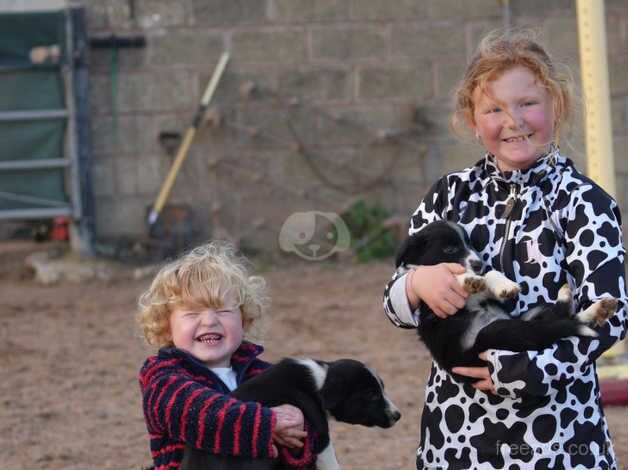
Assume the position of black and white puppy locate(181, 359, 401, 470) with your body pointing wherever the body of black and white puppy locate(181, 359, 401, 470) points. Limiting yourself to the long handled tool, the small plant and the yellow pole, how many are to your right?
0

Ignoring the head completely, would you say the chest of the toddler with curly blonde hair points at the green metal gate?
no

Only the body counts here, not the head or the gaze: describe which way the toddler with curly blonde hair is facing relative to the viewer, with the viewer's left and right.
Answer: facing the viewer and to the right of the viewer

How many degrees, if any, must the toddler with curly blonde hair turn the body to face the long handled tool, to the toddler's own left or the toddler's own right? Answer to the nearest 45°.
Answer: approximately 135° to the toddler's own left

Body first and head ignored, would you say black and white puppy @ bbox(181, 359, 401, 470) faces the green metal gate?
no

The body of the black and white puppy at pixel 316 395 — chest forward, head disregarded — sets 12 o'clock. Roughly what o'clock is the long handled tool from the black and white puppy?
The long handled tool is roughly at 9 o'clock from the black and white puppy.

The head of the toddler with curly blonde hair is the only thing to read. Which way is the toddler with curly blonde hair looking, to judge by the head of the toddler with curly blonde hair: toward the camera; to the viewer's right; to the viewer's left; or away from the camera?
toward the camera

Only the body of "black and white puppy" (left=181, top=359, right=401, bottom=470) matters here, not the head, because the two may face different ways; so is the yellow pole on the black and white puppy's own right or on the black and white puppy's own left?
on the black and white puppy's own left

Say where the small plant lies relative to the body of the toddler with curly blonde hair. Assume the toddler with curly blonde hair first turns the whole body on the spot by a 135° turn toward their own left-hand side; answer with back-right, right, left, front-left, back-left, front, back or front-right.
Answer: front

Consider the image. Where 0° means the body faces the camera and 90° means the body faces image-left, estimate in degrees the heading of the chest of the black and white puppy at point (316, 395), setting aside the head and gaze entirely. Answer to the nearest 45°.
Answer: approximately 270°
